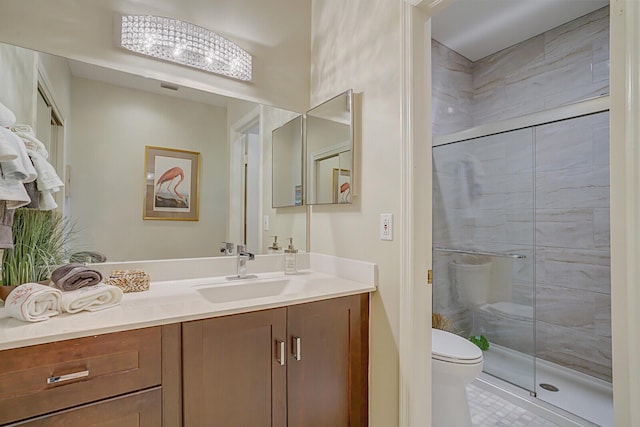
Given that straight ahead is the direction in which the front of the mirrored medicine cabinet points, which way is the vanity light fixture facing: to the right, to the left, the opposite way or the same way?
to the left

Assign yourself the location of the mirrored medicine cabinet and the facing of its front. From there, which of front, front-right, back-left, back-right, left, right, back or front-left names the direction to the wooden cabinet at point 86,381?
front

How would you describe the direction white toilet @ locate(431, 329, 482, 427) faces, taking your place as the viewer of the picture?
facing the viewer and to the right of the viewer

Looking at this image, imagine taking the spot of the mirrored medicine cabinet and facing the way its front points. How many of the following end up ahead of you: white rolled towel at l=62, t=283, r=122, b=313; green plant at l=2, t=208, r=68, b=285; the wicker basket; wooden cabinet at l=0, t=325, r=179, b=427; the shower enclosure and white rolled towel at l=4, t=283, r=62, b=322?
5

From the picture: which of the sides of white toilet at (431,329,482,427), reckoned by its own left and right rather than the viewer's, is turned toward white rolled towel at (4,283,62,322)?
right

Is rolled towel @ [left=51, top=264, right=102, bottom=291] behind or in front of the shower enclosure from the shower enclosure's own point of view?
in front

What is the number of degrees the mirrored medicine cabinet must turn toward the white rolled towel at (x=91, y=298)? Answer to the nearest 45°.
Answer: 0° — it already faces it

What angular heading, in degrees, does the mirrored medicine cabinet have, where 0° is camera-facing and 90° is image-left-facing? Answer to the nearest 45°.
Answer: approximately 45°

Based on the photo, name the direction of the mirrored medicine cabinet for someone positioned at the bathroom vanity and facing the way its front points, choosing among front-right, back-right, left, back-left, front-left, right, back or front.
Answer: left
